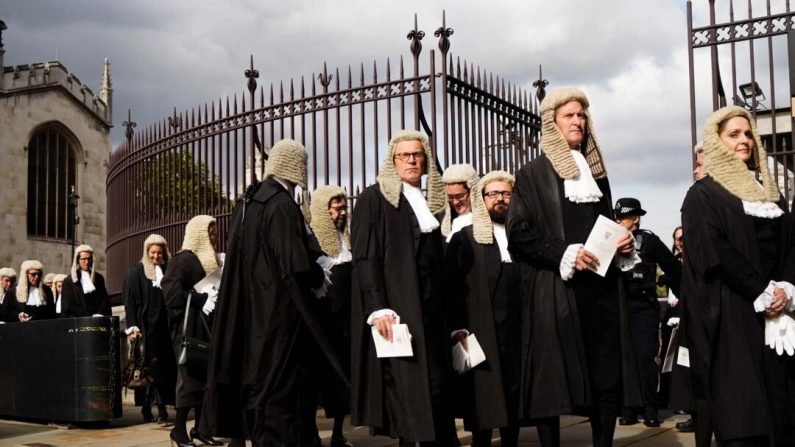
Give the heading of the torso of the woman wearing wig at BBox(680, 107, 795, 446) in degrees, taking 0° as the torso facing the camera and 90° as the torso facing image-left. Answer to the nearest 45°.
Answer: approximately 315°

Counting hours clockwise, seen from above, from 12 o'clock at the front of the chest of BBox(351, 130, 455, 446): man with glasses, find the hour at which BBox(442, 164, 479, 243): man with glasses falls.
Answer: BBox(442, 164, 479, 243): man with glasses is roughly at 8 o'clock from BBox(351, 130, 455, 446): man with glasses.

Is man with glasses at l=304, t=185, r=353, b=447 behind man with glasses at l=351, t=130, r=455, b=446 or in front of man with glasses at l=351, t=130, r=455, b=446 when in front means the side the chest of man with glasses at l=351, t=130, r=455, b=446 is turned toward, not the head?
behind
